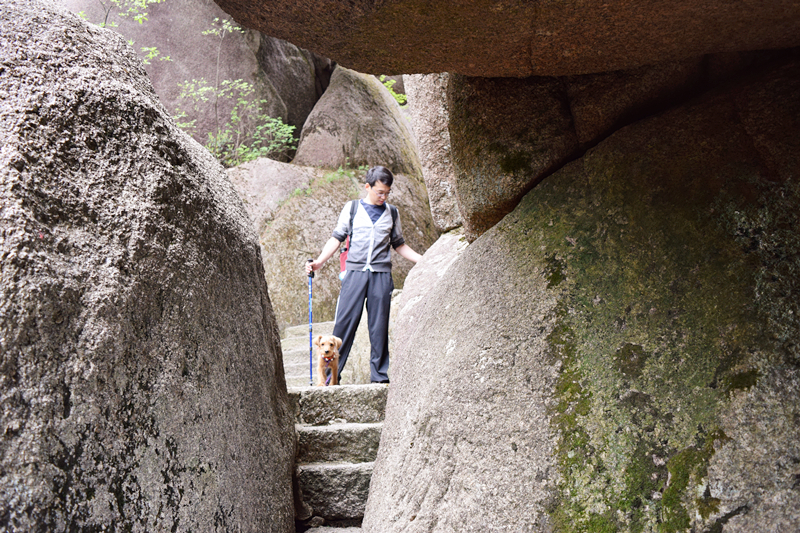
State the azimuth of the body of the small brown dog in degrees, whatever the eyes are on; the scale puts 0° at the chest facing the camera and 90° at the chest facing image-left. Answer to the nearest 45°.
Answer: approximately 0°

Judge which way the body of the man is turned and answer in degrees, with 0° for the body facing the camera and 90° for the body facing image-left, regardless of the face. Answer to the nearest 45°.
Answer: approximately 0°

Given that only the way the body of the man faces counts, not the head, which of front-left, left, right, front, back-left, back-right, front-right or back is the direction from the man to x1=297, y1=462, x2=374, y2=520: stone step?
front

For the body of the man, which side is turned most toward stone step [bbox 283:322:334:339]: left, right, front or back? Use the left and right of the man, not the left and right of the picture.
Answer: back

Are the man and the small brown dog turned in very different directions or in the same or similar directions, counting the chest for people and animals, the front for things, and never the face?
same or similar directions

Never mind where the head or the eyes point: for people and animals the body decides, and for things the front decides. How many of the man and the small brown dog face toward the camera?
2

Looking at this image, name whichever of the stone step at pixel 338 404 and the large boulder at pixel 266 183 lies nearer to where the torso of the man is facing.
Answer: the stone step

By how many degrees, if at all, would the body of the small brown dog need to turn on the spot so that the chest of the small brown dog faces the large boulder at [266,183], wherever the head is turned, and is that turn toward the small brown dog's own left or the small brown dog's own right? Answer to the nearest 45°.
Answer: approximately 180°

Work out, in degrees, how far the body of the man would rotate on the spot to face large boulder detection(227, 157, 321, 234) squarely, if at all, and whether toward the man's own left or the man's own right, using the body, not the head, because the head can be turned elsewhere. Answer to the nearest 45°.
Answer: approximately 180°

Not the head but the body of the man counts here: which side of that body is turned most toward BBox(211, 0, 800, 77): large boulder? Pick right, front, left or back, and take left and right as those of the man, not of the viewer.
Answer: front

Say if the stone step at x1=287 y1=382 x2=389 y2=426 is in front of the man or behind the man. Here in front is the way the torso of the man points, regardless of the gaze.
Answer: in front

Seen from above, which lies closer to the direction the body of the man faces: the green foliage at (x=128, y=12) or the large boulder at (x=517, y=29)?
the large boulder
